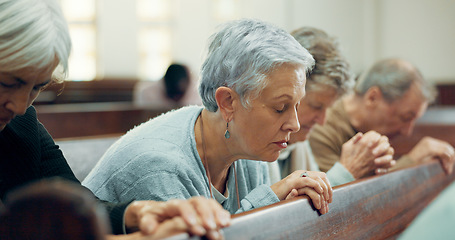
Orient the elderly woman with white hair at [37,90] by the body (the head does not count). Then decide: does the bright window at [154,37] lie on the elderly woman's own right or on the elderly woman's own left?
on the elderly woman's own left

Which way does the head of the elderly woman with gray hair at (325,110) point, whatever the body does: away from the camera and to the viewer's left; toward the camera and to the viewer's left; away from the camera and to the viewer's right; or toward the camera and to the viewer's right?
toward the camera and to the viewer's right

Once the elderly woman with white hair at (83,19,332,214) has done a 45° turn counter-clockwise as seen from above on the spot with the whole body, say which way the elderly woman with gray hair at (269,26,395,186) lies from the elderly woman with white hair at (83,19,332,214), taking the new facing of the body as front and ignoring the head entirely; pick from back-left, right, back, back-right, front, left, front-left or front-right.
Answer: front-left

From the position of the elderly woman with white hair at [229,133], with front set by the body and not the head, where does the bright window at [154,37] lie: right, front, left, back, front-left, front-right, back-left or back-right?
back-left

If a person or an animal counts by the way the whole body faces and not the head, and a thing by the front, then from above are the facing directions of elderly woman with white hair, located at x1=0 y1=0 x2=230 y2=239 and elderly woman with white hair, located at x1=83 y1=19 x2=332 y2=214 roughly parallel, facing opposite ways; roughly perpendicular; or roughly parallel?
roughly parallel

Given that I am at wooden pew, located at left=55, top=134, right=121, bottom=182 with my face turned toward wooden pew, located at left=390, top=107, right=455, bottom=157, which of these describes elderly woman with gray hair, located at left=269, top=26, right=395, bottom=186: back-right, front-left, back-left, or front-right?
front-right

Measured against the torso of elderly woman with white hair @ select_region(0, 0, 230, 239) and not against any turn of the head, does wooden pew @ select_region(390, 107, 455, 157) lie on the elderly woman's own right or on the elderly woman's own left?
on the elderly woman's own left

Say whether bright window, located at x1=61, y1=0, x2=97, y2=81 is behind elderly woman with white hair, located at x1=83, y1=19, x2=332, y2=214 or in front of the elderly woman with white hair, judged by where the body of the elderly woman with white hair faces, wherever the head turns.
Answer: behind

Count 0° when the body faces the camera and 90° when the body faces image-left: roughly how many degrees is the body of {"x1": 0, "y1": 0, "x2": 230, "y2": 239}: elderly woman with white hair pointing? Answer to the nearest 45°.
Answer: approximately 315°
